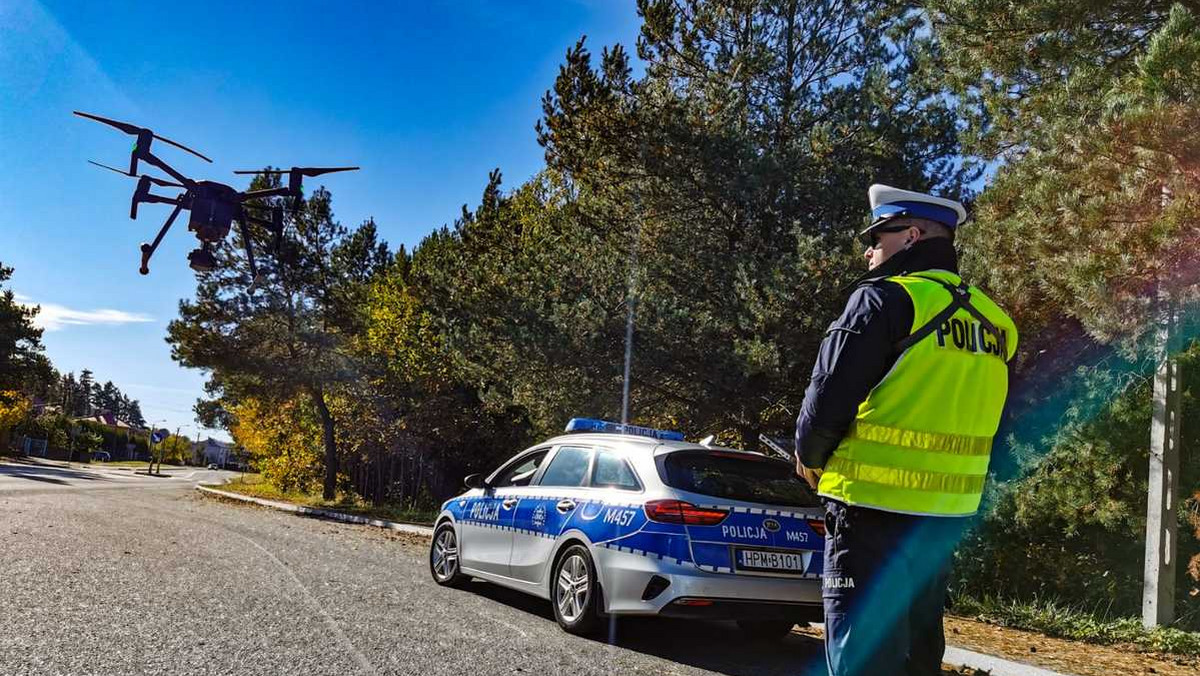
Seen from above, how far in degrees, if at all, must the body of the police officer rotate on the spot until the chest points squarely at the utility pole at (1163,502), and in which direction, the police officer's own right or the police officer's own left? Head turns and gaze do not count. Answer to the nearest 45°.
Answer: approximately 45° to the police officer's own right

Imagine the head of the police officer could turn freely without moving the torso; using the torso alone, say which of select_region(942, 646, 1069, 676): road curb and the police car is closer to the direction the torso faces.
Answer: the police car

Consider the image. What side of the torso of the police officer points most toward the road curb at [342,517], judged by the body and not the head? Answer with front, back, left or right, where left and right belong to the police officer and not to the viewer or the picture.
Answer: front

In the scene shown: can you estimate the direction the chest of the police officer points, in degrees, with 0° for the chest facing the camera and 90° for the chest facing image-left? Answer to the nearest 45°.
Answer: approximately 135°

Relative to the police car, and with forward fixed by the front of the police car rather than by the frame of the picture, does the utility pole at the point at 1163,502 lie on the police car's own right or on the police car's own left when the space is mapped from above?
on the police car's own right

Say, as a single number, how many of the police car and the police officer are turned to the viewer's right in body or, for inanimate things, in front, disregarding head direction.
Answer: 0

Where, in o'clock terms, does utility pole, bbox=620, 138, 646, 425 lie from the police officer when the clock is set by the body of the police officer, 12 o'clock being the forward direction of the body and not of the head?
The utility pole is roughly at 1 o'clock from the police officer.

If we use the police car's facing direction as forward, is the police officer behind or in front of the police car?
behind

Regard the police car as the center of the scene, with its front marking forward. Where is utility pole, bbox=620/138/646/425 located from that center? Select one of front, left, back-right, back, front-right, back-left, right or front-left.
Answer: front-right

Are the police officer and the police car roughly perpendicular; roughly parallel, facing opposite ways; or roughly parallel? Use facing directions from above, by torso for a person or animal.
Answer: roughly parallel

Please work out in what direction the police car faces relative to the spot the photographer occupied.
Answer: facing away from the viewer and to the left of the viewer

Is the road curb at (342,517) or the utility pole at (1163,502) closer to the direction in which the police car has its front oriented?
the road curb

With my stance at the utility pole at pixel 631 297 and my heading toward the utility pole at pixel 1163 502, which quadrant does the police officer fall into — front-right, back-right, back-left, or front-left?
front-right

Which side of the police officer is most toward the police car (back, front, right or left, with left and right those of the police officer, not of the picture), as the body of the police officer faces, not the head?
front
